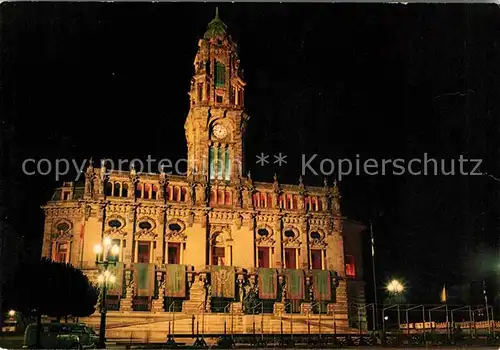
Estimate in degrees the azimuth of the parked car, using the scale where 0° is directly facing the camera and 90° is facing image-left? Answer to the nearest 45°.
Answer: approximately 270°
